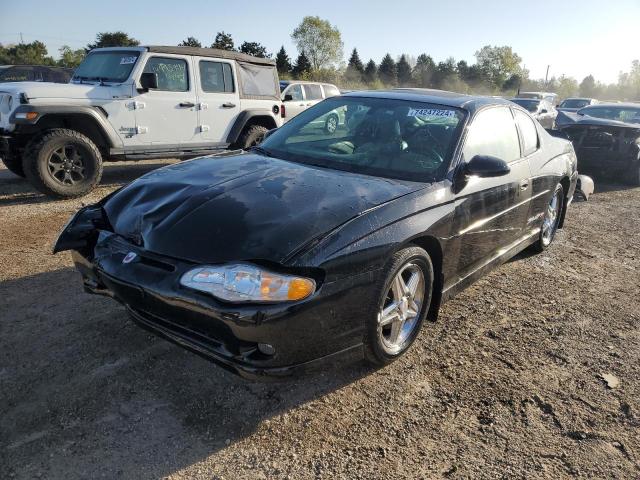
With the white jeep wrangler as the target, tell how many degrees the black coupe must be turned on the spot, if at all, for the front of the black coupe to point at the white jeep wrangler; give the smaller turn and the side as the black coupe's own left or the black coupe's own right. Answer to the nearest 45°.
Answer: approximately 90° to the black coupe's own right

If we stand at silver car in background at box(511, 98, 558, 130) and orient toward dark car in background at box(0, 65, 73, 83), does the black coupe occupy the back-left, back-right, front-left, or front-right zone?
front-left

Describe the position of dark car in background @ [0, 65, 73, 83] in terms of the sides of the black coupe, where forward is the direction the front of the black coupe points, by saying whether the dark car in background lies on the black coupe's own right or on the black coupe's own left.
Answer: on the black coupe's own right

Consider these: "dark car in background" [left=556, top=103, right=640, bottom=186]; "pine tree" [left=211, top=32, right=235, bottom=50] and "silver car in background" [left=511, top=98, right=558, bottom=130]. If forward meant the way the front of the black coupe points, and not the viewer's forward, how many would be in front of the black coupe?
0

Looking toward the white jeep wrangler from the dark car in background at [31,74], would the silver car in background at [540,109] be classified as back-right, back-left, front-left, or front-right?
front-left

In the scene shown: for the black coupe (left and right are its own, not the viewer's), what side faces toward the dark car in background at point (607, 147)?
back

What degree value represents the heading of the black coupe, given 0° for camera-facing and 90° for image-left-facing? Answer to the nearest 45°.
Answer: approximately 45°

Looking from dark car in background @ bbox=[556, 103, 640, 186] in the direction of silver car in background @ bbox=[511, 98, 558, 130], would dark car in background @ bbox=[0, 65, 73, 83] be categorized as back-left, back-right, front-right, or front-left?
front-left

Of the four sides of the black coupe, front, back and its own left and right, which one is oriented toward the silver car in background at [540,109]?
back

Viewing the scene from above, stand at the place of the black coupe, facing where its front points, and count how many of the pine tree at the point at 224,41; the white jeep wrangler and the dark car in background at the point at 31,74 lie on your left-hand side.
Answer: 0

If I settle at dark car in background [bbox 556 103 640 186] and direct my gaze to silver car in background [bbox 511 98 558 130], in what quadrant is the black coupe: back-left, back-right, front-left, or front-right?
back-left

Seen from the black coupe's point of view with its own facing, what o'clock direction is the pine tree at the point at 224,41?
The pine tree is roughly at 4 o'clock from the black coupe.

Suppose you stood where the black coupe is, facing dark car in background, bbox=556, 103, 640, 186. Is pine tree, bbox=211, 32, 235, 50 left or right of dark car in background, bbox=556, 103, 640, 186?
left
